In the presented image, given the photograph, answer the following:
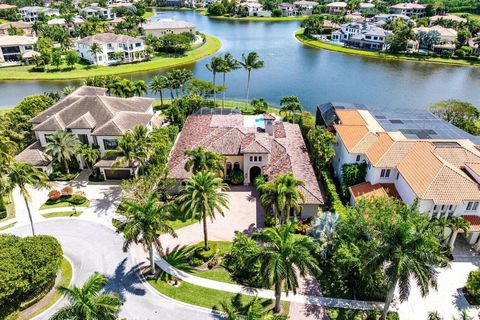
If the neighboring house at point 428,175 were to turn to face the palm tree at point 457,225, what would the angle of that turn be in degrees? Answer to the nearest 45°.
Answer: approximately 45° to its left

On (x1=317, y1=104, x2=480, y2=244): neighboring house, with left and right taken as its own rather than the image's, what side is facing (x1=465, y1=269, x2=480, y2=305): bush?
front

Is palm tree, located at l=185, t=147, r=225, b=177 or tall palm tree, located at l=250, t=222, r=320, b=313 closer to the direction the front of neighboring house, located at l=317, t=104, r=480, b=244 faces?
the tall palm tree

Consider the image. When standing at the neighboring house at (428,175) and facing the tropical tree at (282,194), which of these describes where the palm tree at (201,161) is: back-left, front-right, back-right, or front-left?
front-right

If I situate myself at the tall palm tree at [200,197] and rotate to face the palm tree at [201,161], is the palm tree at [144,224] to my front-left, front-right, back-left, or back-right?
back-left

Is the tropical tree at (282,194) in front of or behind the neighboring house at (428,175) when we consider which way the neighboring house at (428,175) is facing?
in front

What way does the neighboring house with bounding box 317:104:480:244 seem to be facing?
toward the camera

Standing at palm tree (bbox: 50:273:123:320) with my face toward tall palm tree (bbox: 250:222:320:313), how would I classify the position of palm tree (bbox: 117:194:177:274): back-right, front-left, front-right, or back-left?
front-left

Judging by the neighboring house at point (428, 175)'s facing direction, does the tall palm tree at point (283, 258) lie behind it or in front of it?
in front

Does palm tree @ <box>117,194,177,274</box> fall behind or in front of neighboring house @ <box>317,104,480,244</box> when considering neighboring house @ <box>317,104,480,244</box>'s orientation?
in front

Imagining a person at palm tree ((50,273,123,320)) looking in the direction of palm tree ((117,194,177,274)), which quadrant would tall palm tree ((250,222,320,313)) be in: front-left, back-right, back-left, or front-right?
front-right

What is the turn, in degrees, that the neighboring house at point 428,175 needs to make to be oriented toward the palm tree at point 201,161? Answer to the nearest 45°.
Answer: approximately 45° to its right

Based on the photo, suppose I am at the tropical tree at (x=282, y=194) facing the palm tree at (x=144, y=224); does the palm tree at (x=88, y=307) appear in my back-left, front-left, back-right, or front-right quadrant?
front-left
